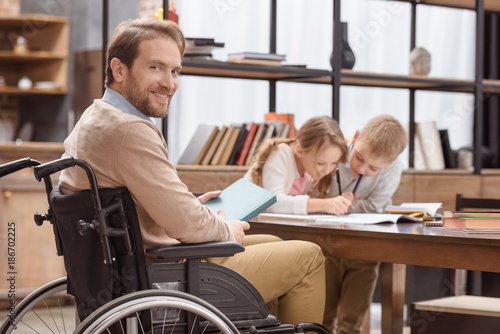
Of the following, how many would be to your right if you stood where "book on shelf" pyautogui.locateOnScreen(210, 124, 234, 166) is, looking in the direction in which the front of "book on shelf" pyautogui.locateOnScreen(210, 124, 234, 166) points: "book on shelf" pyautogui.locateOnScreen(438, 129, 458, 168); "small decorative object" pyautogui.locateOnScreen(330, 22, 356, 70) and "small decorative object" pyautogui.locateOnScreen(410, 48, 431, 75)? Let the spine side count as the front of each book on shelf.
0

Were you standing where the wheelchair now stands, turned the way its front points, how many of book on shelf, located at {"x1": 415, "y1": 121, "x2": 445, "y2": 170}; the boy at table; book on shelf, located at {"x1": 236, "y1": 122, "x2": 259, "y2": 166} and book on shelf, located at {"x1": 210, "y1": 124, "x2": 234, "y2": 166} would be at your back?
0

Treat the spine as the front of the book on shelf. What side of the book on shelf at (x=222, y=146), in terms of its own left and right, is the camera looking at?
front

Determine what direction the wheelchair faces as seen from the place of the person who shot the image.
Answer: facing away from the viewer and to the right of the viewer

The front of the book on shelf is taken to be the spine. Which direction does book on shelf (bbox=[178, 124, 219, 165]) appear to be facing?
toward the camera

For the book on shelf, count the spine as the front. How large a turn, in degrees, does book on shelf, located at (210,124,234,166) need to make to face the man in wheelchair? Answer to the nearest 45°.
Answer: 0° — it already faces them

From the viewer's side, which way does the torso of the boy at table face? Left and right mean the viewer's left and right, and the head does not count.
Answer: facing the viewer and to the left of the viewer

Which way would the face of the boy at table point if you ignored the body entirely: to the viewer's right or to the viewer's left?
to the viewer's left
